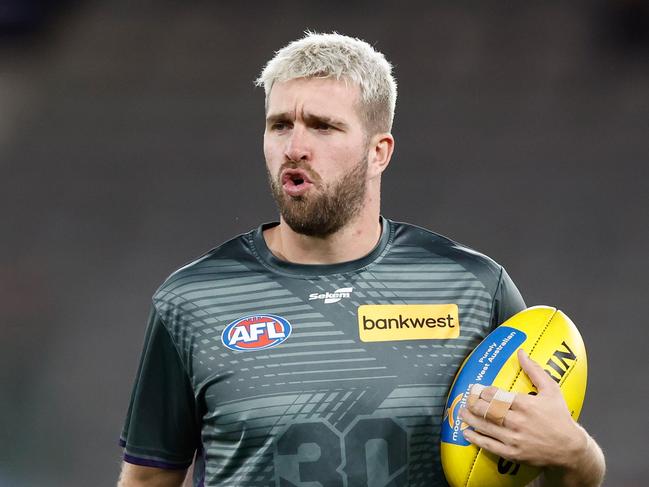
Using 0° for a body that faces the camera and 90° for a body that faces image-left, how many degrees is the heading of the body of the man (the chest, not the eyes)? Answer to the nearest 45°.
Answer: approximately 0°

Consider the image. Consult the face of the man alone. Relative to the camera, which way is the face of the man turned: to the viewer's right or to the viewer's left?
to the viewer's left
